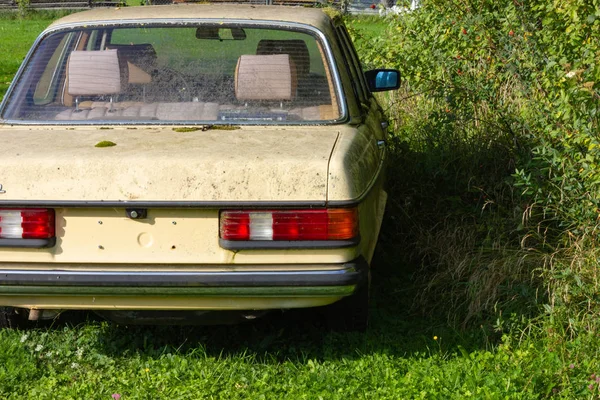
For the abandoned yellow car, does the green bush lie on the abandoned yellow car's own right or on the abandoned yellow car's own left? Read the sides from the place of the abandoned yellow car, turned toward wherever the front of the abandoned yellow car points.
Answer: on the abandoned yellow car's own right

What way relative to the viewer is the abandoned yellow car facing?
away from the camera
